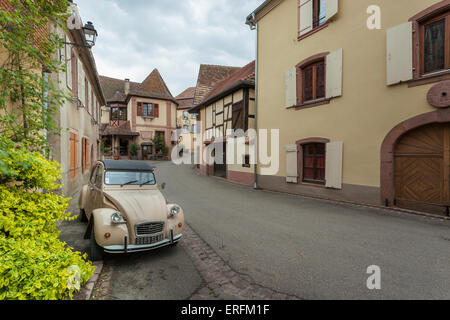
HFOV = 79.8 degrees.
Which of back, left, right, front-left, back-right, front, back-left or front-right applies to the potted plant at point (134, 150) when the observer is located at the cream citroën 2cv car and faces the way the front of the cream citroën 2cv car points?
back-left

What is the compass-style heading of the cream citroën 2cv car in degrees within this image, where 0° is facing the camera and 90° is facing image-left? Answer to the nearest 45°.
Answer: approximately 315°

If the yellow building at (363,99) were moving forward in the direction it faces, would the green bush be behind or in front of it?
in front

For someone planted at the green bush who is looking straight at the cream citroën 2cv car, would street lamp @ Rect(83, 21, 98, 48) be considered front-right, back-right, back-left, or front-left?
front-left

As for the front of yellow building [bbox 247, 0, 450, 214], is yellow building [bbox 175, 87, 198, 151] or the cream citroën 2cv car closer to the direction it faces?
the cream citroën 2cv car

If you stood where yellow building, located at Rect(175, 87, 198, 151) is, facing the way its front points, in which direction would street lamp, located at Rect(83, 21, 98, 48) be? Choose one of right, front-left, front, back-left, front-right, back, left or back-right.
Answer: front

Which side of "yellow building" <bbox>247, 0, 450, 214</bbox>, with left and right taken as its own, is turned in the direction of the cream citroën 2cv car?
front

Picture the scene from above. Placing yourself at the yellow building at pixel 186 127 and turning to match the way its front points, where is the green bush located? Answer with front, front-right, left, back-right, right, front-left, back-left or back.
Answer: front

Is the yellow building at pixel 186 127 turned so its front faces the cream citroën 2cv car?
yes

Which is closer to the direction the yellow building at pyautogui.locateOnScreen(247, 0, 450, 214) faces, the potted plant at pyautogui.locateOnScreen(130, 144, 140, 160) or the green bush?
the green bush

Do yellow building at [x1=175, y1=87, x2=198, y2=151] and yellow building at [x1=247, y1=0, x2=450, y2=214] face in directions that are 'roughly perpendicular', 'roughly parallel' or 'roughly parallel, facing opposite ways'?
roughly perpendicular

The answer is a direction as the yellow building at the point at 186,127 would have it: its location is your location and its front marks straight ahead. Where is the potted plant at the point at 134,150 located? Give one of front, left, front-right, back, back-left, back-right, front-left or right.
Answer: front-right

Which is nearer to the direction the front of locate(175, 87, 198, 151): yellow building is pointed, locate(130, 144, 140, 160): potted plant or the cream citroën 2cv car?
the cream citroën 2cv car

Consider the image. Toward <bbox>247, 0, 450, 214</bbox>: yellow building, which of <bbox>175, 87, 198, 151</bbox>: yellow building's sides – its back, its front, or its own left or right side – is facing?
front

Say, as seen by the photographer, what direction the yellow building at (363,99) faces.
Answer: facing the viewer and to the left of the viewer

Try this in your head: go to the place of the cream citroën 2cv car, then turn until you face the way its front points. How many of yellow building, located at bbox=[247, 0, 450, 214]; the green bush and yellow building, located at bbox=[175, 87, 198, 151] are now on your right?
1

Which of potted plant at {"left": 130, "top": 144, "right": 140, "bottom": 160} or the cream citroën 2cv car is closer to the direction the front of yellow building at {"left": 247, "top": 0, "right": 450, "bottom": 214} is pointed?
the cream citroën 2cv car
